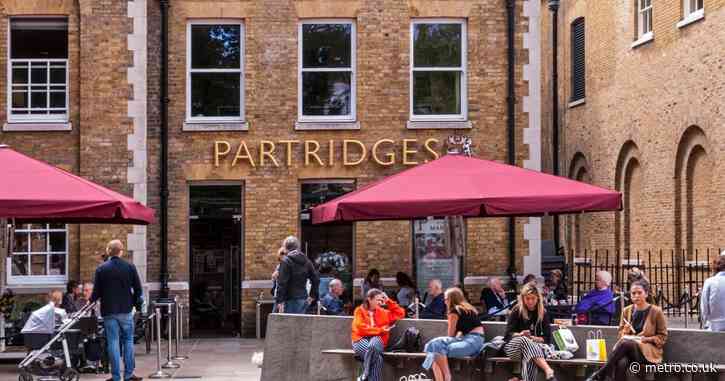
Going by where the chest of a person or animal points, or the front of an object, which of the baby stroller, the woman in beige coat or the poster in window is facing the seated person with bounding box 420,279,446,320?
the poster in window

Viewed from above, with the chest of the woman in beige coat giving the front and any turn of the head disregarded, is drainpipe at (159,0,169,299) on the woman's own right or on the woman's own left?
on the woman's own right

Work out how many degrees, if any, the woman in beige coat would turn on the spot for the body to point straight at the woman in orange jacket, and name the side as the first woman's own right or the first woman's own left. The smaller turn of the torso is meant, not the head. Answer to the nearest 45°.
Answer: approximately 45° to the first woman's own right

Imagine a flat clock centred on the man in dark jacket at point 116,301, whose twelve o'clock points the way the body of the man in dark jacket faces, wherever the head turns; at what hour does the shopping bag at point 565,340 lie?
The shopping bag is roughly at 4 o'clock from the man in dark jacket.

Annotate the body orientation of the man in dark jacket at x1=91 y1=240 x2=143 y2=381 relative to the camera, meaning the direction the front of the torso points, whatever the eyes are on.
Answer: away from the camera

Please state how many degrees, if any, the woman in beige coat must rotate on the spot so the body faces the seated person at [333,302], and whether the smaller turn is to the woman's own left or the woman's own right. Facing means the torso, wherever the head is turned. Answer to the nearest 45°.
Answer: approximately 90° to the woman's own right

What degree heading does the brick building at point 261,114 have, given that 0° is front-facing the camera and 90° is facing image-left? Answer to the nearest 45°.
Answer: approximately 0°

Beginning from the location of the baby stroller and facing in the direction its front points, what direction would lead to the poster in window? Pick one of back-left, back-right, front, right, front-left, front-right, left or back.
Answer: back-right

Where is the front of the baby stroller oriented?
to the viewer's left

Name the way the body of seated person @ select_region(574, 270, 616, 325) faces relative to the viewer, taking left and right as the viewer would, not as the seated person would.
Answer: facing to the left of the viewer

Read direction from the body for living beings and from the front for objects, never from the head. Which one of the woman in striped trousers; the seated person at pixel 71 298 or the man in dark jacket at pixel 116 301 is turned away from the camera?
the man in dark jacket

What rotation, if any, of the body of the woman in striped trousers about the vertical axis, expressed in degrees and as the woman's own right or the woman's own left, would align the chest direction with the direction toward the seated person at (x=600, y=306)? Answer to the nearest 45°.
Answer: approximately 180°

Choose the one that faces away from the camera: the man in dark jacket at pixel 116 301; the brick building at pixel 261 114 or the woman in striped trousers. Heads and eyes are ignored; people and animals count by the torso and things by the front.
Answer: the man in dark jacket
